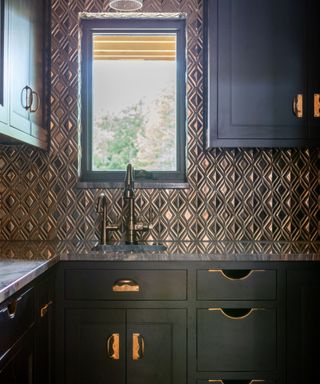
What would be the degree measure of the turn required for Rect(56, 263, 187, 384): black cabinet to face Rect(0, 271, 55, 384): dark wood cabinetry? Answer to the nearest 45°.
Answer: approximately 45° to its right

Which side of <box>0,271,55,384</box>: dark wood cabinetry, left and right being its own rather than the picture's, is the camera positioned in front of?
right

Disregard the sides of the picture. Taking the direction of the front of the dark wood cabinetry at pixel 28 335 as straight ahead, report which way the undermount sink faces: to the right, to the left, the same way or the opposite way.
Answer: to the right

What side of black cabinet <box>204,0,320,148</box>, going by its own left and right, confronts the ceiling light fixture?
right

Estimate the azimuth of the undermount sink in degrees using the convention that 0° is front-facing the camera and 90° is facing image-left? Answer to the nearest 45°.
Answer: approximately 0°
